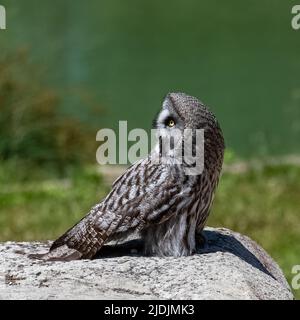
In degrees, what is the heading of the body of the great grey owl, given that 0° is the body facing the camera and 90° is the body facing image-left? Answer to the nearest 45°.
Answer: approximately 270°
